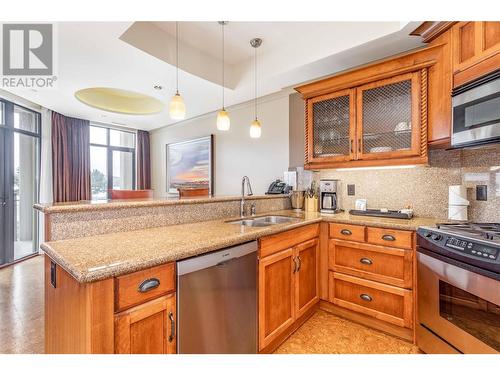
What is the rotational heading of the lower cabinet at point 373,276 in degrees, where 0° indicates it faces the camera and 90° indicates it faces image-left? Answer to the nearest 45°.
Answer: approximately 45°

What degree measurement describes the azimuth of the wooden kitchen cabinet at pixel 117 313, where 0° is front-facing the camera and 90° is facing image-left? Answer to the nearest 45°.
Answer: approximately 315°

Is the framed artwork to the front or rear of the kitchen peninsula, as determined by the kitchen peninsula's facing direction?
to the rear

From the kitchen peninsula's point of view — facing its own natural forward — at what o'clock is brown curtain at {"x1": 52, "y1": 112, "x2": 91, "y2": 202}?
The brown curtain is roughly at 6 o'clock from the kitchen peninsula.

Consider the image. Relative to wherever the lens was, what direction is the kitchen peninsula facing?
facing the viewer and to the right of the viewer

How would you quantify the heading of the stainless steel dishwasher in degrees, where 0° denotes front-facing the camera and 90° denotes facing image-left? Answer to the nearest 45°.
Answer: approximately 315°

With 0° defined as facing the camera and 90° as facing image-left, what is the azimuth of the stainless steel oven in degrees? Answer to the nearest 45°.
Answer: approximately 45°

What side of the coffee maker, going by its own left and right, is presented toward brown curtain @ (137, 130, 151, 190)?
right

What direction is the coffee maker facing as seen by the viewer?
toward the camera

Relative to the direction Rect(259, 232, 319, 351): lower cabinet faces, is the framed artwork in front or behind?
behind

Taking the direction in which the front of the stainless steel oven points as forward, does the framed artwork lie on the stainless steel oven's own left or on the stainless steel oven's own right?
on the stainless steel oven's own right

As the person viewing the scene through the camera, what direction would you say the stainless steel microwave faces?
facing the viewer and to the left of the viewer
